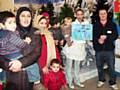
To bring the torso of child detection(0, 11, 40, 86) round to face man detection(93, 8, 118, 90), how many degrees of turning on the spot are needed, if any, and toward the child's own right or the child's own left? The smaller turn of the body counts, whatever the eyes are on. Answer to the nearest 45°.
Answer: approximately 45° to the child's own left

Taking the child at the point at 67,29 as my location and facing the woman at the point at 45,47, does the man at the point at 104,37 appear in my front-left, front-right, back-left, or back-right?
back-left

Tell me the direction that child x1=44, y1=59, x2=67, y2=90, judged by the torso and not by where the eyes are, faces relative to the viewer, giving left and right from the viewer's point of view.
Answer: facing the viewer

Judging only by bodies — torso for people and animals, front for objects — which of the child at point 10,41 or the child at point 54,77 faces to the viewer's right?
the child at point 10,41

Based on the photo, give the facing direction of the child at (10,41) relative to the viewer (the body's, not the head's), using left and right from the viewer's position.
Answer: facing to the right of the viewer

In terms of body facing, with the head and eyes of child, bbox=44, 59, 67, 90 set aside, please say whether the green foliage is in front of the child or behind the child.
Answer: behind
